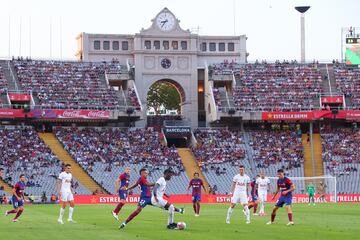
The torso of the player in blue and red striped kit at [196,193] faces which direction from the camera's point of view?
toward the camera
